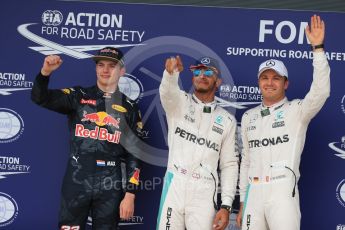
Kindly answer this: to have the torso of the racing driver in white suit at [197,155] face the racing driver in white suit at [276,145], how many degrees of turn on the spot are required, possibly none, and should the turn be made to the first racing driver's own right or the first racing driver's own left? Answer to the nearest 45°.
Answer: approximately 90° to the first racing driver's own left

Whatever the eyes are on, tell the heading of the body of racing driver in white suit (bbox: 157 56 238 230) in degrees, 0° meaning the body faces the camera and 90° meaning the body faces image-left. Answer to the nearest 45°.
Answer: approximately 0°
